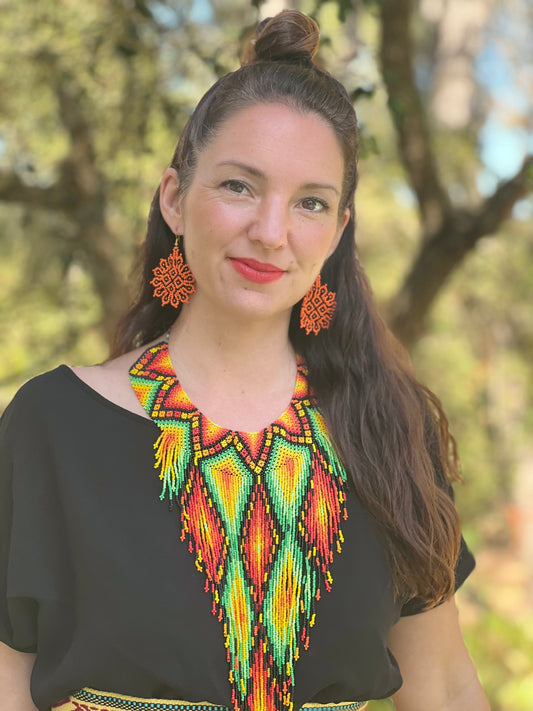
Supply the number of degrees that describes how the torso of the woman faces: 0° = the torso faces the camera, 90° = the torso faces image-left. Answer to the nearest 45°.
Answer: approximately 0°
